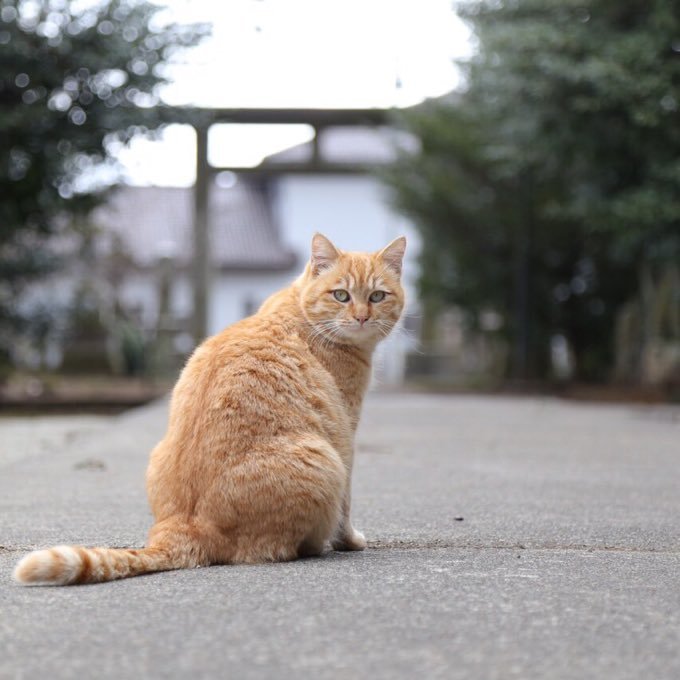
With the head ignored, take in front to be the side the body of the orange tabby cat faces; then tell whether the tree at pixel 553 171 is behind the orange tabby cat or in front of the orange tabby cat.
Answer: in front

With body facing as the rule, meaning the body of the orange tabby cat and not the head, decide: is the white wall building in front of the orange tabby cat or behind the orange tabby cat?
in front

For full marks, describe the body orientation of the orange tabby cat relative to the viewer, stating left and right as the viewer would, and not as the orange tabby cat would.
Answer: facing away from the viewer and to the right of the viewer

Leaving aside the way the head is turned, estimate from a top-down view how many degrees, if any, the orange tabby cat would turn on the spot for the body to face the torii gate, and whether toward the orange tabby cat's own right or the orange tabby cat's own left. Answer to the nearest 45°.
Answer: approximately 45° to the orange tabby cat's own left

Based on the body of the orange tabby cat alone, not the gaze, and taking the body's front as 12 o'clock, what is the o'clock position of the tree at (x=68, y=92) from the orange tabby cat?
The tree is roughly at 10 o'clock from the orange tabby cat.
